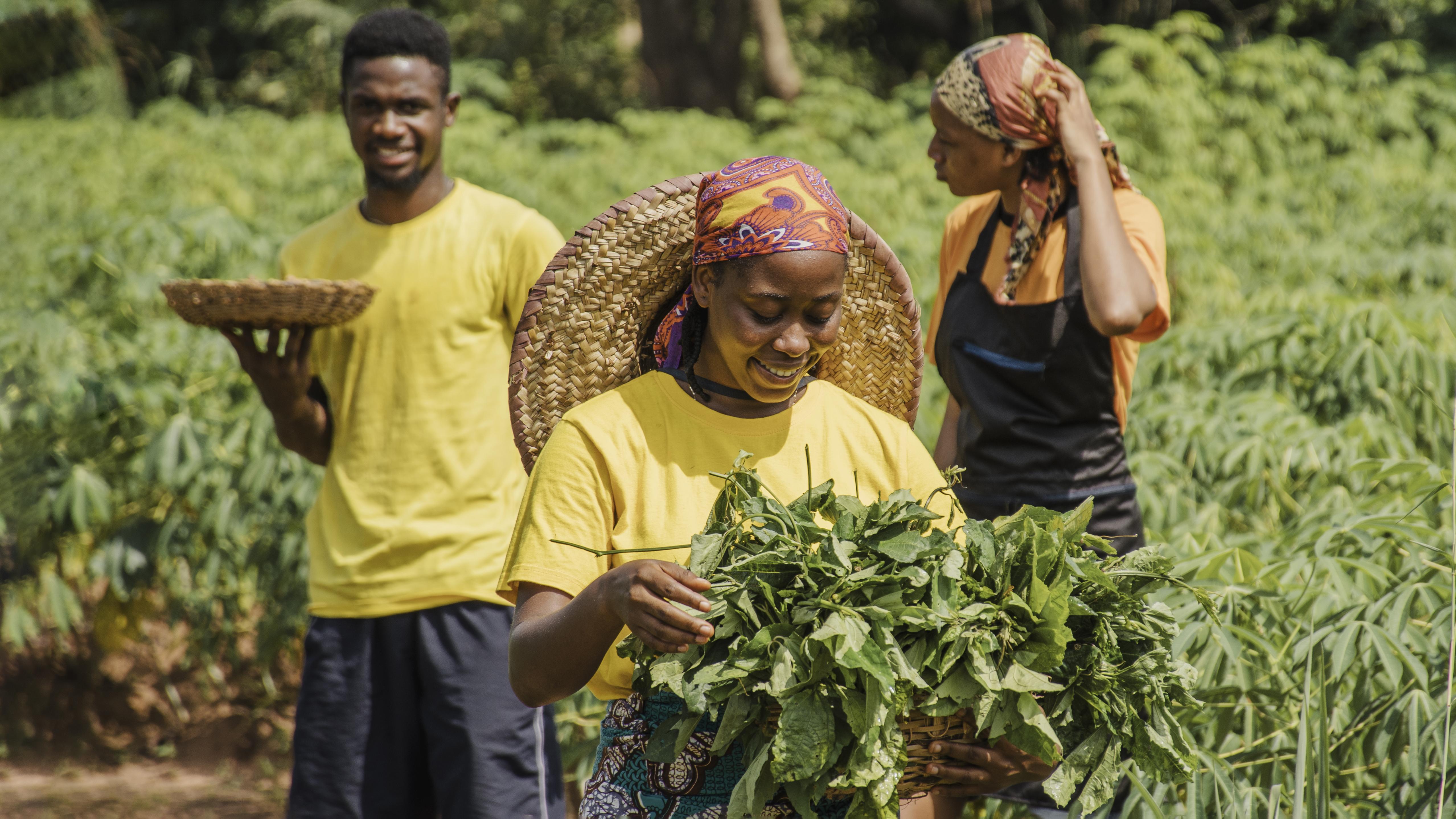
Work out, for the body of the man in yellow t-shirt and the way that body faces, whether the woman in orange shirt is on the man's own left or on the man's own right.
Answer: on the man's own left

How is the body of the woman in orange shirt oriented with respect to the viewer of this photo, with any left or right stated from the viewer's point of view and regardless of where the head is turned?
facing the viewer and to the left of the viewer

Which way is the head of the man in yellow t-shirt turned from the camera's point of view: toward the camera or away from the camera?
toward the camera

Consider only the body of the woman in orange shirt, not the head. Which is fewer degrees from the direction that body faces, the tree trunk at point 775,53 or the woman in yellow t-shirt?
the woman in yellow t-shirt

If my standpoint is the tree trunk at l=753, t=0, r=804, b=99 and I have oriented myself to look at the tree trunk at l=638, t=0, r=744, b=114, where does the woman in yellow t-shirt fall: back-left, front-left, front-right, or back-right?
front-left

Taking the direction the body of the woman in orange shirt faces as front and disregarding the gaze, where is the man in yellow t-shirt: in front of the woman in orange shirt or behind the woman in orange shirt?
in front

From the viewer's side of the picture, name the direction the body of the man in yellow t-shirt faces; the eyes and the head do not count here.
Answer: toward the camera

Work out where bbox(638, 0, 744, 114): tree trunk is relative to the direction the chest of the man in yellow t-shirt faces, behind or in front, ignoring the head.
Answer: behind

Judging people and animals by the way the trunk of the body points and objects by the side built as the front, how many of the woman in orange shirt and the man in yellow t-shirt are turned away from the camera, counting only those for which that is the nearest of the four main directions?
0

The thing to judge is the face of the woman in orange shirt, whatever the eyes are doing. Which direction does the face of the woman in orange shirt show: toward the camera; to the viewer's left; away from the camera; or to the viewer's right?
to the viewer's left

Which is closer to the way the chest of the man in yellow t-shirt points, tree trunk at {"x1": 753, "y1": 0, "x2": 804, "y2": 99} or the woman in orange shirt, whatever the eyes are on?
the woman in orange shirt

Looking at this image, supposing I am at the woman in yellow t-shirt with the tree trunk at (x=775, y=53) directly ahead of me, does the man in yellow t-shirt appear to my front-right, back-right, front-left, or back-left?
front-left

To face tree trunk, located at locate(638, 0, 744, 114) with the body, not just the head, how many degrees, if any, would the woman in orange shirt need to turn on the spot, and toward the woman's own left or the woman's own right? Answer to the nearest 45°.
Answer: approximately 135° to the woman's own right

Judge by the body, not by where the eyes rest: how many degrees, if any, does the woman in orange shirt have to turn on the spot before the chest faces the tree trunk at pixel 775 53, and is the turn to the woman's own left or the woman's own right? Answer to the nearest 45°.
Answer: approximately 135° to the woman's own right

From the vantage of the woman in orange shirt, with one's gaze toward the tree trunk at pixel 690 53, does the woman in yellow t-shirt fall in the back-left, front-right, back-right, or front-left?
back-left
